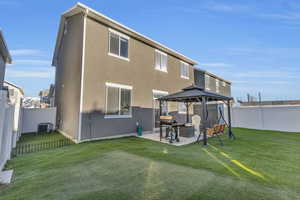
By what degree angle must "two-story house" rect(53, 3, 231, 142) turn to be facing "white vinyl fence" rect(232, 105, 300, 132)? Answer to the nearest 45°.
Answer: approximately 135° to its right

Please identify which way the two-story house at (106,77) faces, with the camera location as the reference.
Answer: facing away from the viewer and to the left of the viewer

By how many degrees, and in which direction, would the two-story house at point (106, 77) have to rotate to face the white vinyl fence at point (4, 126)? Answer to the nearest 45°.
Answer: approximately 90° to its left

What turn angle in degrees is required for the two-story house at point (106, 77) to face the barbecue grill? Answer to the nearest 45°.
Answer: approximately 135° to its right
